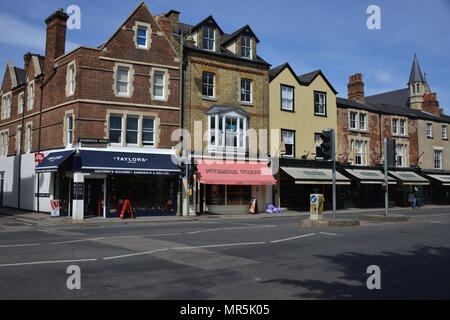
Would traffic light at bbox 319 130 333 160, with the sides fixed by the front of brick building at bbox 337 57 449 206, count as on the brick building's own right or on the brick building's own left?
on the brick building's own right

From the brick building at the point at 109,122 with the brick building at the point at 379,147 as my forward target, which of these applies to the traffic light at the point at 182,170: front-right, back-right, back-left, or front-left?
front-right

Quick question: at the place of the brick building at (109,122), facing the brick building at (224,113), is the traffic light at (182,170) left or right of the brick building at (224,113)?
right

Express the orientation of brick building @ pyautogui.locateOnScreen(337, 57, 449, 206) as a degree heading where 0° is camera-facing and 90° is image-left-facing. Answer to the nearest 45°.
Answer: approximately 315°

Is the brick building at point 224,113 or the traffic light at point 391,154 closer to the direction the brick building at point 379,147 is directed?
the traffic light

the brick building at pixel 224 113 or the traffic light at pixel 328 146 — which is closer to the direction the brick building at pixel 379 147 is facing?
the traffic light

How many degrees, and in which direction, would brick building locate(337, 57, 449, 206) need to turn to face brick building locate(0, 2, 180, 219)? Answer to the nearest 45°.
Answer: approximately 90° to its right

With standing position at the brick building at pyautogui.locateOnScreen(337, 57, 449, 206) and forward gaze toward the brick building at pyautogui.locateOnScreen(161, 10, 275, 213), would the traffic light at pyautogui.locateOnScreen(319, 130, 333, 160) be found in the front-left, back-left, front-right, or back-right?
front-left

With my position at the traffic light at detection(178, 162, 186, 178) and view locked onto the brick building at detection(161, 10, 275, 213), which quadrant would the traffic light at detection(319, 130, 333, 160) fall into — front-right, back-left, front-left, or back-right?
back-right

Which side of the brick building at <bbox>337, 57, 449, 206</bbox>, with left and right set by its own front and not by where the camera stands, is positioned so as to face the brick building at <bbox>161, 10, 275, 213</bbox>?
right

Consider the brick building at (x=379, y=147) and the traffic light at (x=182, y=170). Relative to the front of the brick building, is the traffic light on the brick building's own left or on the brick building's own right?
on the brick building's own right
